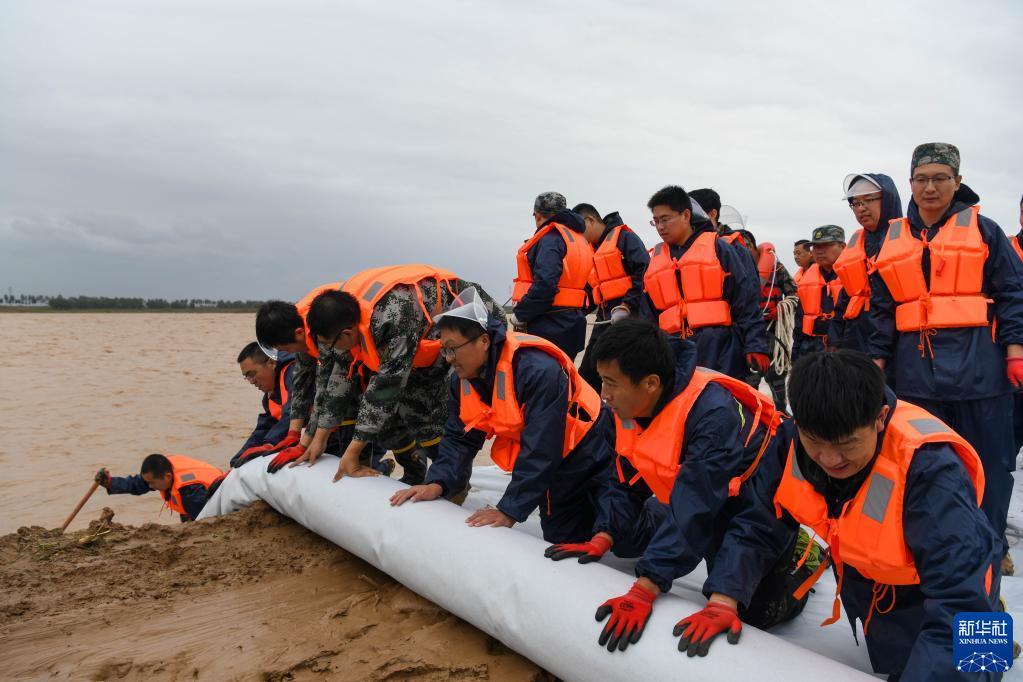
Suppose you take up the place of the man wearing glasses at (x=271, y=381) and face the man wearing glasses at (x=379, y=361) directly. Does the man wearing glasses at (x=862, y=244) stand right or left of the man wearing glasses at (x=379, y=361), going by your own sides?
left

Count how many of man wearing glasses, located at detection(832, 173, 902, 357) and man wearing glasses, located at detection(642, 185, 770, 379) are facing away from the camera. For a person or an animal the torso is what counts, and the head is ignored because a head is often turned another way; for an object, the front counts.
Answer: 0

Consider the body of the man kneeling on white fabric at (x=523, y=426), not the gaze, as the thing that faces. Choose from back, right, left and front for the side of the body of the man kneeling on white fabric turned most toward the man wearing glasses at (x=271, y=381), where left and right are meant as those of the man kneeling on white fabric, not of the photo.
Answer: right

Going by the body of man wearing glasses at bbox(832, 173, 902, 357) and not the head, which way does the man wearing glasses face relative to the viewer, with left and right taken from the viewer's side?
facing the viewer and to the left of the viewer

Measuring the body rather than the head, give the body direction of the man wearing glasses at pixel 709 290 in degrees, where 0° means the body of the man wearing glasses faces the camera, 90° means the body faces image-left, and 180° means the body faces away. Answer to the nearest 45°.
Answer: approximately 45°

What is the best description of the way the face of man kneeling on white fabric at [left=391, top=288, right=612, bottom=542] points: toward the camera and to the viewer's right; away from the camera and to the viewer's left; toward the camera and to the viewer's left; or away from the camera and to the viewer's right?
toward the camera and to the viewer's left

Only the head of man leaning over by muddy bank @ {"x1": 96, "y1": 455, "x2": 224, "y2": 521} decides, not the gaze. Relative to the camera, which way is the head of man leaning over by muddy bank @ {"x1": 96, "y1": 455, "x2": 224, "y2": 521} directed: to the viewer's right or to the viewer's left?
to the viewer's left

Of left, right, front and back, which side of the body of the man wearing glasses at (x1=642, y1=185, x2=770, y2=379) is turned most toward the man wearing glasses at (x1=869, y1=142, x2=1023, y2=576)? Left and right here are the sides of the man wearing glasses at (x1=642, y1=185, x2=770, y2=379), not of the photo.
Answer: left

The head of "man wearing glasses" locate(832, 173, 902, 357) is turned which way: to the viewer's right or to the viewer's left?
to the viewer's left

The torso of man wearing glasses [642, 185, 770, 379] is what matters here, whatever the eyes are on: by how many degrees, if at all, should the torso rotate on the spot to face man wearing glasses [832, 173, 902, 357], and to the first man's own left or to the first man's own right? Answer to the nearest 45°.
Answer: approximately 135° to the first man's own left

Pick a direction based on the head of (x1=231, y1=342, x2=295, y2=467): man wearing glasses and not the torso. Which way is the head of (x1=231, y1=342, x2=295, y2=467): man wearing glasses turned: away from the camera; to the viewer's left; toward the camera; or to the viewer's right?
to the viewer's left

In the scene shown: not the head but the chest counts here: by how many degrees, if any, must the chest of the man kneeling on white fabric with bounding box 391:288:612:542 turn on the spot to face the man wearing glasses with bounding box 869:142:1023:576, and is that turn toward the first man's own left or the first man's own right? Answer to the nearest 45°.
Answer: approximately 135° to the first man's own left
